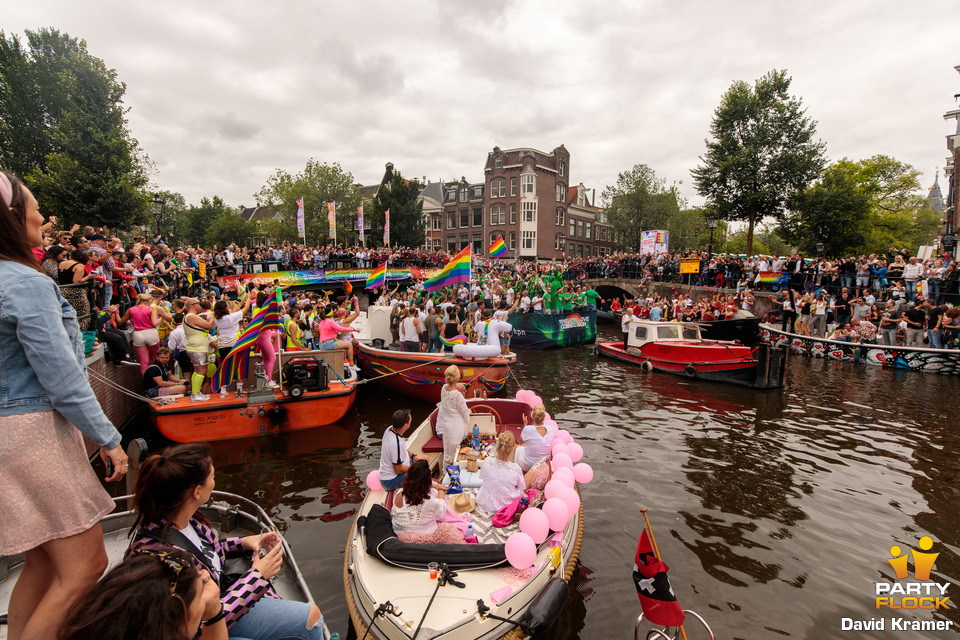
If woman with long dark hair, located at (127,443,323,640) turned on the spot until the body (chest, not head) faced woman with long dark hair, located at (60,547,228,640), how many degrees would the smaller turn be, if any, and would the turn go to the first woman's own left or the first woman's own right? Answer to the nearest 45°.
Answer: approximately 90° to the first woman's own right

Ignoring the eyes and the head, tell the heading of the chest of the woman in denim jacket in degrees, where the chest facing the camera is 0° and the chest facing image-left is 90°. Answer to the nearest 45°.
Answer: approximately 270°

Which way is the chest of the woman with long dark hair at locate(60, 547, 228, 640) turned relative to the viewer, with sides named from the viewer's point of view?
facing to the right of the viewer

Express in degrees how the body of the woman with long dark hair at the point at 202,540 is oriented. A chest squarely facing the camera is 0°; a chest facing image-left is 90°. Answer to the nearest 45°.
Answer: approximately 270°

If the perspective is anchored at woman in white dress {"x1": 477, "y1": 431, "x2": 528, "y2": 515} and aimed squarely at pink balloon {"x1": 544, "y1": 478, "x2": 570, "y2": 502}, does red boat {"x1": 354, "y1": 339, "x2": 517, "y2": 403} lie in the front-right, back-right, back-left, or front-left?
back-left

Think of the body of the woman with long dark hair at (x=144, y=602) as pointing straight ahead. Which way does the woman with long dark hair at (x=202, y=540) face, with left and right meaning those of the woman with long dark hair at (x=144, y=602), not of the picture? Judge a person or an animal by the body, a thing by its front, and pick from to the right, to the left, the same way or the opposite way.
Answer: the same way

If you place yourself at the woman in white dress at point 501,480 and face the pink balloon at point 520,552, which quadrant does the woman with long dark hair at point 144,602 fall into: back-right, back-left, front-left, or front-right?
front-right

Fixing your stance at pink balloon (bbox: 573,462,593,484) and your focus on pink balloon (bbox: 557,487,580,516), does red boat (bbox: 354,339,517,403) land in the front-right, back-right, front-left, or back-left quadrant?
back-right

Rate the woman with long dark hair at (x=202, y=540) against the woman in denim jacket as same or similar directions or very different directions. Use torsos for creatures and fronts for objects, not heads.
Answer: same or similar directions

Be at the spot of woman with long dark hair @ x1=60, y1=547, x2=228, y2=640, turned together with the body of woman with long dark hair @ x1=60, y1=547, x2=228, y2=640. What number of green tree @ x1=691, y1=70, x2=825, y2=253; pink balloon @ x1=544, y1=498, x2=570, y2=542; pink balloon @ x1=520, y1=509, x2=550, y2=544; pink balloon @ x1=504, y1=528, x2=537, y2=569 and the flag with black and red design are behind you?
0

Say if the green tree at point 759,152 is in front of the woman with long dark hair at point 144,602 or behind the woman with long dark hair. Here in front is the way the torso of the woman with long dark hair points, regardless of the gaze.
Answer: in front

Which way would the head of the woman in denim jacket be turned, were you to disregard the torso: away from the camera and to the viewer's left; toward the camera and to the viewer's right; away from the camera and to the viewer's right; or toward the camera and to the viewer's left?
away from the camera and to the viewer's right

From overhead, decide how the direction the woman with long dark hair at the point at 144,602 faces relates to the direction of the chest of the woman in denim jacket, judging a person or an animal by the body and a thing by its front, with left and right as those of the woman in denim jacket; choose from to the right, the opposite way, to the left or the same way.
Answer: the same way

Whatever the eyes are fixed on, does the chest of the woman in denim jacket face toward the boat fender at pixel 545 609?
yes

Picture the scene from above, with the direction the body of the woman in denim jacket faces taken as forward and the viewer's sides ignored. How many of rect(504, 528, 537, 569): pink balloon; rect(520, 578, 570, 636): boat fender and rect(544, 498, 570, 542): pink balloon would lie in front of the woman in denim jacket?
3
